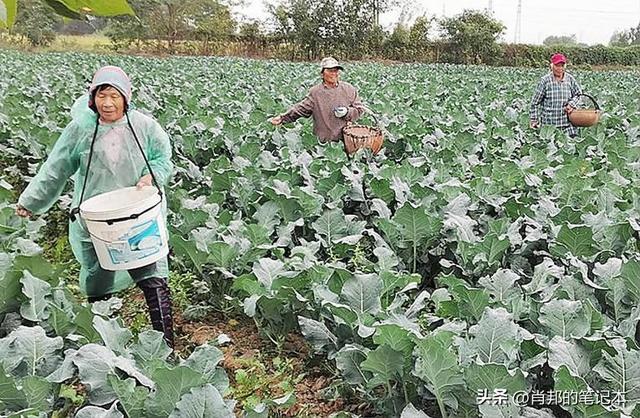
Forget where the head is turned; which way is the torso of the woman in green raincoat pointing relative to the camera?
toward the camera

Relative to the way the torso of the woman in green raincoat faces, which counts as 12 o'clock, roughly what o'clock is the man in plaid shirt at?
The man in plaid shirt is roughly at 8 o'clock from the woman in green raincoat.

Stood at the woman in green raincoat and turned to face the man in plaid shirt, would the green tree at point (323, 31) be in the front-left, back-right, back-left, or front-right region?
front-left

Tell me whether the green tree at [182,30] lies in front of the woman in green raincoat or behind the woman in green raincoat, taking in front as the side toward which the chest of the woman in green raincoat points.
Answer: behind

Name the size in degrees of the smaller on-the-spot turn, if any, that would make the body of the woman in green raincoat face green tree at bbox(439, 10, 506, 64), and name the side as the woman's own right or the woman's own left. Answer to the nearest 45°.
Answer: approximately 135° to the woman's own left

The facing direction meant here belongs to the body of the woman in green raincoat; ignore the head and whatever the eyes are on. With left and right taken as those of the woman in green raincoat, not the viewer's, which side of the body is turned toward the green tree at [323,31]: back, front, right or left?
back

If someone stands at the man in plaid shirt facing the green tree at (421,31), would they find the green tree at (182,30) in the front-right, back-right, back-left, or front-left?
front-left

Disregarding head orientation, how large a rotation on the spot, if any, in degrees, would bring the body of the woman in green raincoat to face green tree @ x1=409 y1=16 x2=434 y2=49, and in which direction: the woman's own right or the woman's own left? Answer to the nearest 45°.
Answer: approximately 135° to the woman's own left
